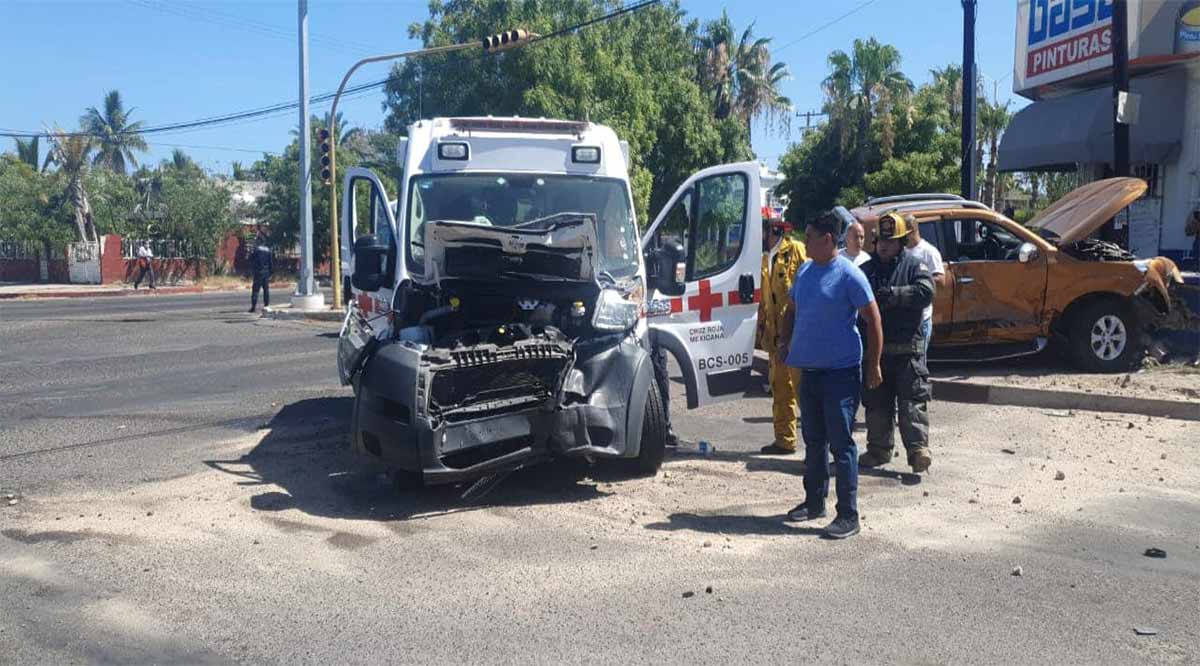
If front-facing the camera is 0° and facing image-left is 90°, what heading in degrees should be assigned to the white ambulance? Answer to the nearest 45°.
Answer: approximately 0°

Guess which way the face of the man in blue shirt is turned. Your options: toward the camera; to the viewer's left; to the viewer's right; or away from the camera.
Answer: to the viewer's left

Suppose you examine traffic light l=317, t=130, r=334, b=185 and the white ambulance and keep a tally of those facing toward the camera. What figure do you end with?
2

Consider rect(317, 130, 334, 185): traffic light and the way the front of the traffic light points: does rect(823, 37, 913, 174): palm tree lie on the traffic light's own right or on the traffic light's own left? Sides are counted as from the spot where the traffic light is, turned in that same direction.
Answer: on the traffic light's own left

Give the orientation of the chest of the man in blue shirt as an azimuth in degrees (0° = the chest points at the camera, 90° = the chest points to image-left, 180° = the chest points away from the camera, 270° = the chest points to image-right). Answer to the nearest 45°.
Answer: approximately 45°
